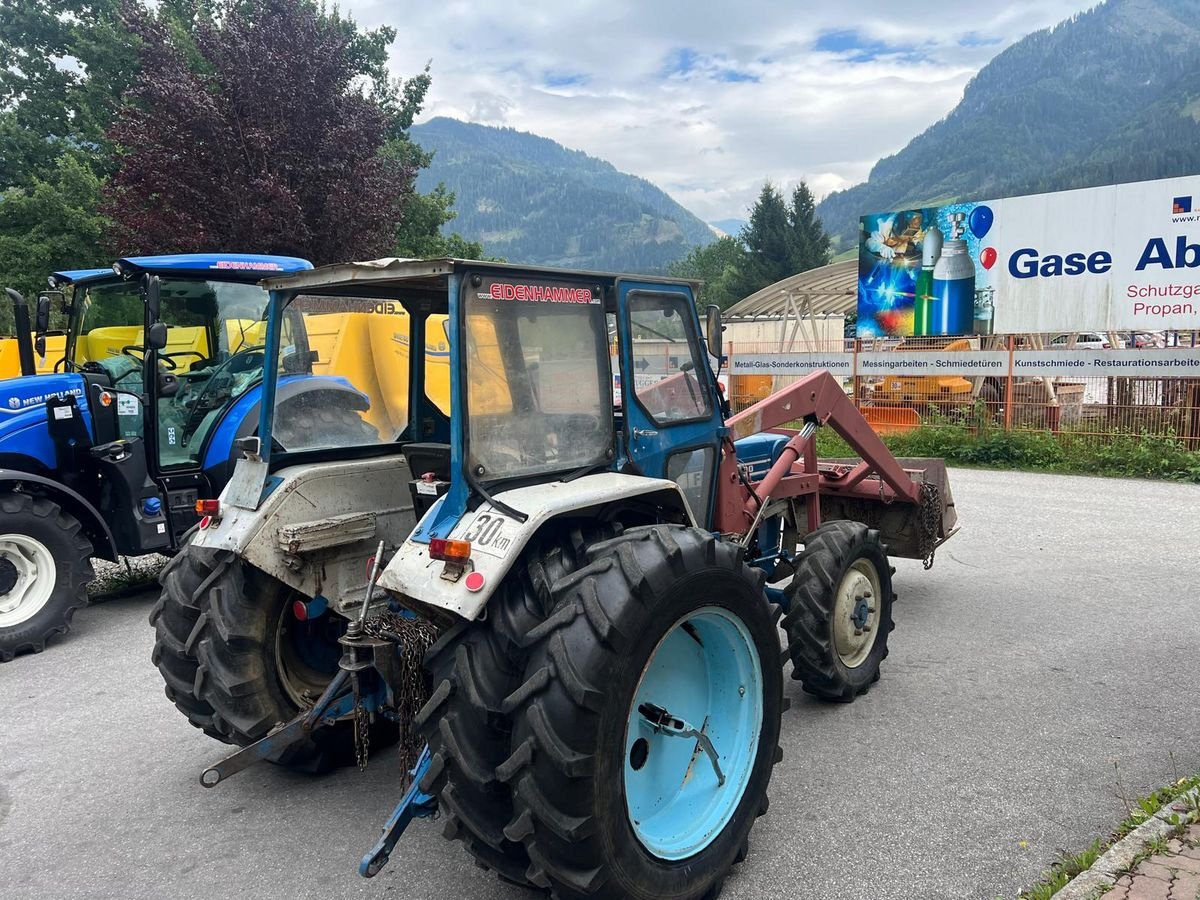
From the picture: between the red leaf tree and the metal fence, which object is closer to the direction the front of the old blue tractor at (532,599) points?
the metal fence

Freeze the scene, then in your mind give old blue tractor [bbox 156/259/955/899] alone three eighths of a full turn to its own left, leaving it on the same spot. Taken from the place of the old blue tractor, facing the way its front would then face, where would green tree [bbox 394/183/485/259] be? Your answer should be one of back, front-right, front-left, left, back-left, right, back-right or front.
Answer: right

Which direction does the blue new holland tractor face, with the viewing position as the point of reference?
facing the viewer and to the left of the viewer

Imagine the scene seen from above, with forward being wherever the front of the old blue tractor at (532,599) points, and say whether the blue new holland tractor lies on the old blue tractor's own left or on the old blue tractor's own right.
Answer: on the old blue tractor's own left

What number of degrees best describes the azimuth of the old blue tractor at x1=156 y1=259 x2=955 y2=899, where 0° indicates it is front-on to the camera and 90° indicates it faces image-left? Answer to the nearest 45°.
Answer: approximately 225°

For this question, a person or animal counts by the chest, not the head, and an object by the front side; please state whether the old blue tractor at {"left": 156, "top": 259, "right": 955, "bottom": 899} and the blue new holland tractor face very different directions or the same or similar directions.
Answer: very different directions

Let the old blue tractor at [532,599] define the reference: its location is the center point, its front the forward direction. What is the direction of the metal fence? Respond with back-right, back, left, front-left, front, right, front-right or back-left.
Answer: front

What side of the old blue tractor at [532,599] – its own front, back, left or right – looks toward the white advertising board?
front

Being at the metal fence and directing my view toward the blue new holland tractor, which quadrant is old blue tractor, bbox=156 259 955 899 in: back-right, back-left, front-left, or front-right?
front-left

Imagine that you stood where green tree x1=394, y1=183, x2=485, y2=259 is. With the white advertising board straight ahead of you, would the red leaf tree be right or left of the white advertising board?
right
